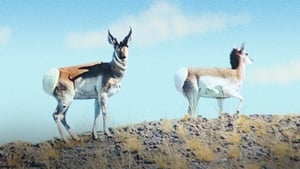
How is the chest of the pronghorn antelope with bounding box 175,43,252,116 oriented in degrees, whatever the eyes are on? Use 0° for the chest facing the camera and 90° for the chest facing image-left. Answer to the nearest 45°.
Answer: approximately 270°

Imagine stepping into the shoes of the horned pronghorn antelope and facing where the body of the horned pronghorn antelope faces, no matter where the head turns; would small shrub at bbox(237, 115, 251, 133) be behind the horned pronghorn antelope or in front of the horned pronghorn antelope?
in front

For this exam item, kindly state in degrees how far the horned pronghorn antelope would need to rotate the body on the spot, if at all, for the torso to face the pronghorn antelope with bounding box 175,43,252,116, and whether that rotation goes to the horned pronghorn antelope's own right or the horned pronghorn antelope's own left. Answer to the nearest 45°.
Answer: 0° — it already faces it

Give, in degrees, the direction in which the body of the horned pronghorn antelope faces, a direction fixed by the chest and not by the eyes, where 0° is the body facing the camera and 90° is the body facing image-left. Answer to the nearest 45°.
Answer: approximately 270°

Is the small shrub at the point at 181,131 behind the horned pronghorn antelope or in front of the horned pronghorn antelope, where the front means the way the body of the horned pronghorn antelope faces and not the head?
in front

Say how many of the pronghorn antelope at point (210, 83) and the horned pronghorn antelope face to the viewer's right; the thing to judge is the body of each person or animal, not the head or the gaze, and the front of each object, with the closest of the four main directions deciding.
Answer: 2
